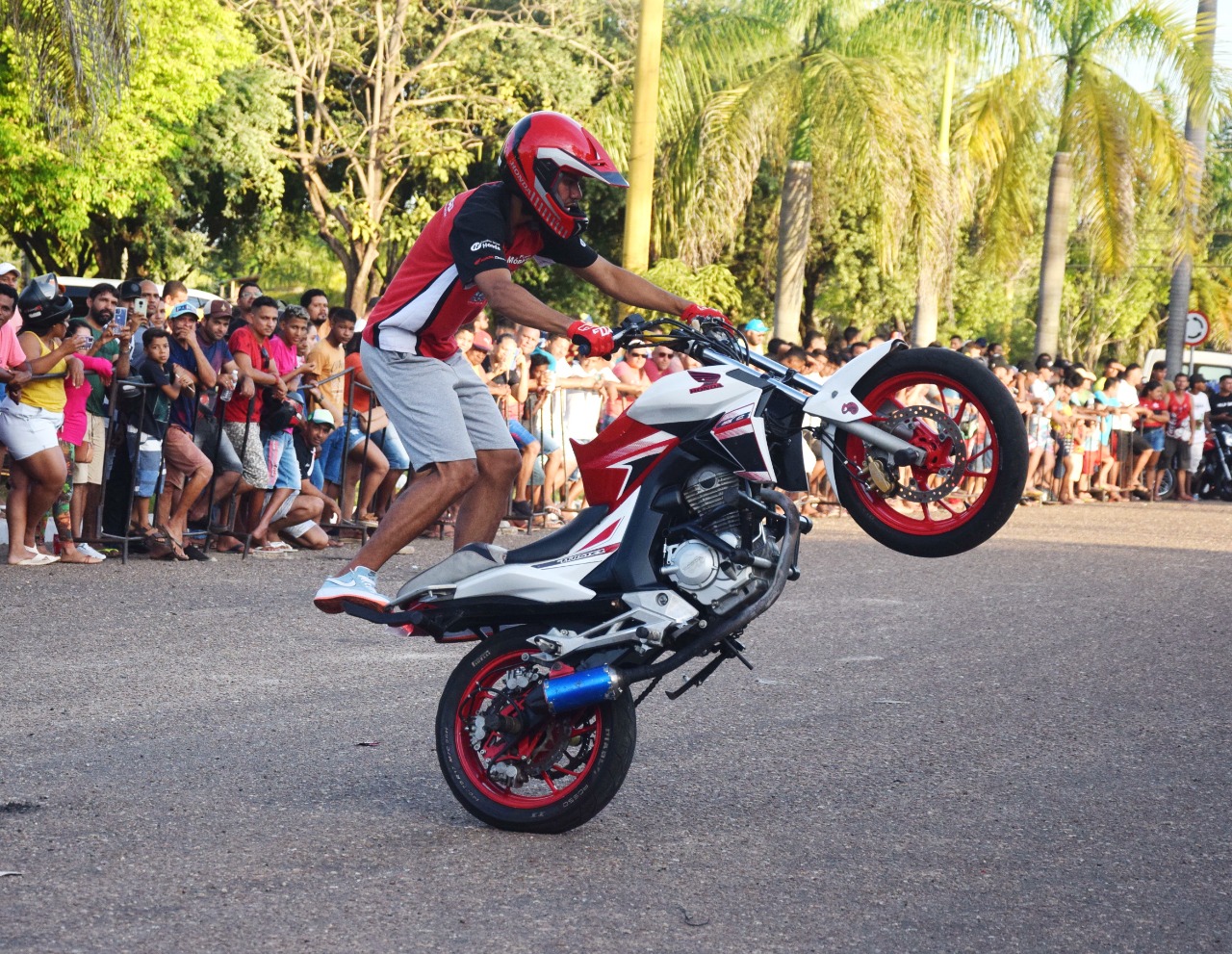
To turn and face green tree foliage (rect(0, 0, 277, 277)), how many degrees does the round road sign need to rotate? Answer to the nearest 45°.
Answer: approximately 45° to its right

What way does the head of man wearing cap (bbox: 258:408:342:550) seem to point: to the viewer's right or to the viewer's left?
to the viewer's right

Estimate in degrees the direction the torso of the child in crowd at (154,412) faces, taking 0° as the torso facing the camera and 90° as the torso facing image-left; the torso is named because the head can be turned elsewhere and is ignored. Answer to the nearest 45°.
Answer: approximately 315°

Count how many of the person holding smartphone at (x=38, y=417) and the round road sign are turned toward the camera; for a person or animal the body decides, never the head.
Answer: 1

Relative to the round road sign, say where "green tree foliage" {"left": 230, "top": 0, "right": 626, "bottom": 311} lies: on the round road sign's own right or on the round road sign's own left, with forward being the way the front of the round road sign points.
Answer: on the round road sign's own right

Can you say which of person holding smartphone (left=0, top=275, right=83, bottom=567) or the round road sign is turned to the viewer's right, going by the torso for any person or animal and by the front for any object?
the person holding smartphone

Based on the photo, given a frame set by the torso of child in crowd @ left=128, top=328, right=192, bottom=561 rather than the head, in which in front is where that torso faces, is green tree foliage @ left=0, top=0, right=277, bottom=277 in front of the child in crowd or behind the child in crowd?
behind

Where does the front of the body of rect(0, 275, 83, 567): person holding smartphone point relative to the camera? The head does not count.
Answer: to the viewer's right

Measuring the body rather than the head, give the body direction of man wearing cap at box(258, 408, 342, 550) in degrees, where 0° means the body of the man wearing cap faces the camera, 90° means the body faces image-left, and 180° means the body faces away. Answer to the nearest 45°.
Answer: approximately 315°

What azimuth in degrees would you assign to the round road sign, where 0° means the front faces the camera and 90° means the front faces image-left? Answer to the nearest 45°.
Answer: approximately 0°

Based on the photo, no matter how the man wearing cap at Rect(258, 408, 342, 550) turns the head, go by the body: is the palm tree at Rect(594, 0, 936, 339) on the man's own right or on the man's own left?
on the man's own left

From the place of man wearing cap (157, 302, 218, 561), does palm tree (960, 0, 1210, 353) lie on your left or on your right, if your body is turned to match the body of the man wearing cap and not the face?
on your left
